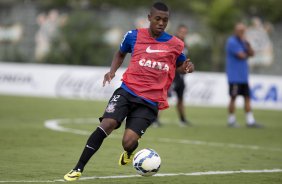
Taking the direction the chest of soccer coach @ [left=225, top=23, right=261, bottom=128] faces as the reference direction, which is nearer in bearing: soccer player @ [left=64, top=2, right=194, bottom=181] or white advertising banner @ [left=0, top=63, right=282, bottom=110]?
the soccer player

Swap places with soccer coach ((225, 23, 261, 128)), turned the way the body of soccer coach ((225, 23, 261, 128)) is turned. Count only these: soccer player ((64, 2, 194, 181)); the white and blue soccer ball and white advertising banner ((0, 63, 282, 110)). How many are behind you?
1

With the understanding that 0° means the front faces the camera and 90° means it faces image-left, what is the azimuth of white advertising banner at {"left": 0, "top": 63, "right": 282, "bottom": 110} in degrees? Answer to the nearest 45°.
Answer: approximately 0°

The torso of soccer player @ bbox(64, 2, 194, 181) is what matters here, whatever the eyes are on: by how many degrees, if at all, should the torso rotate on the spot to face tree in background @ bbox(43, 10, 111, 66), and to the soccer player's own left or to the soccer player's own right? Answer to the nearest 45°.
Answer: approximately 180°

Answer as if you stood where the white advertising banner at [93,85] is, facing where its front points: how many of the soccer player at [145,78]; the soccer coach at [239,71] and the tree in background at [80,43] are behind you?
1

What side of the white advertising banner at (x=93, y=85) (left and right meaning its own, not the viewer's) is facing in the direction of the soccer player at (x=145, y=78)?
front

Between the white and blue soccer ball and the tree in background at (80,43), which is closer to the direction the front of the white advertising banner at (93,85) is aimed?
the white and blue soccer ball

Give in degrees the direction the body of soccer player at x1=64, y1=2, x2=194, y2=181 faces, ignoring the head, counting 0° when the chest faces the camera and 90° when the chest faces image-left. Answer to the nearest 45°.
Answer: approximately 0°

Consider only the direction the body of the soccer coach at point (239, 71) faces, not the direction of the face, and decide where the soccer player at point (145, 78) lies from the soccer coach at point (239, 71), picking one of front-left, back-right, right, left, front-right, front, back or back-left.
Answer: front-right

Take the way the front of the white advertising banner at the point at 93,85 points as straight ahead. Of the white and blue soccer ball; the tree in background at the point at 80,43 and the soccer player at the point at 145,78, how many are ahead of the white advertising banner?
2

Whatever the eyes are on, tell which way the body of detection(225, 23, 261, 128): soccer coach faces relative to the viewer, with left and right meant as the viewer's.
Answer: facing the viewer and to the right of the viewer
